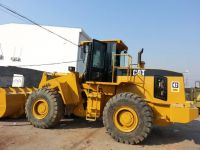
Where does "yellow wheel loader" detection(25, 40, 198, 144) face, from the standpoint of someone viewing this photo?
facing away from the viewer and to the left of the viewer

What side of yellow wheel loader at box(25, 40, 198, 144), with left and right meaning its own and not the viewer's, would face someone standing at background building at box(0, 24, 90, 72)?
front
